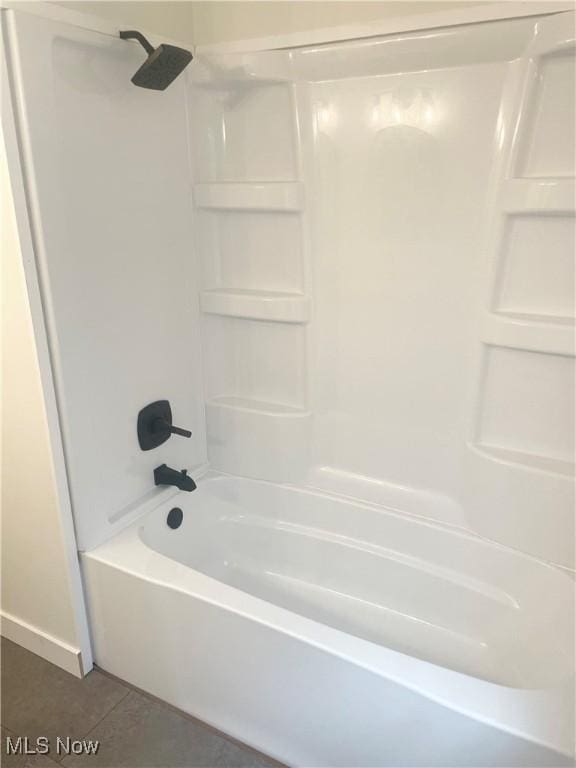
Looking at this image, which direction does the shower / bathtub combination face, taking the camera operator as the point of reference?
facing the viewer and to the left of the viewer

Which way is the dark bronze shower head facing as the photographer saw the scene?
facing the viewer and to the right of the viewer
